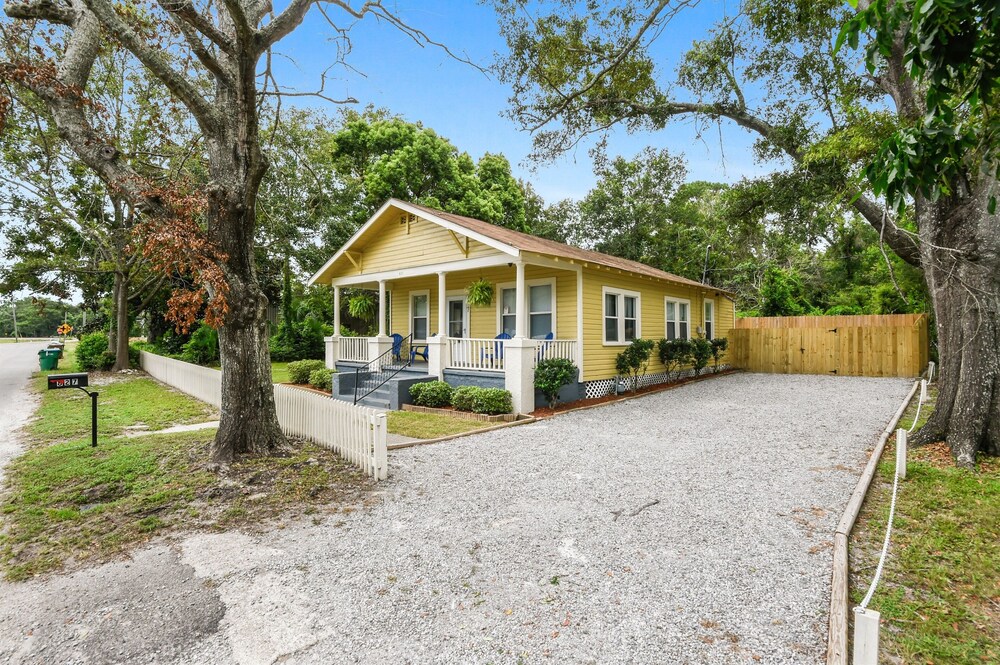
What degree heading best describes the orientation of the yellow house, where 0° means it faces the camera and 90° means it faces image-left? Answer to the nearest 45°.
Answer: approximately 45°

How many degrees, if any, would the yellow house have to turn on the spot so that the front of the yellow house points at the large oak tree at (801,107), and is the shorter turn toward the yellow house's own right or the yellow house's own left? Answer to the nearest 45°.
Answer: approximately 90° to the yellow house's own left

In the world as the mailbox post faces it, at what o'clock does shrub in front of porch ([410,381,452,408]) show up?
The shrub in front of porch is roughly at 6 o'clock from the mailbox post.

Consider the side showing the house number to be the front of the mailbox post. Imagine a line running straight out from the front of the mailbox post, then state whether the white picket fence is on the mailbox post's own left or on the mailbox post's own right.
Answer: on the mailbox post's own left

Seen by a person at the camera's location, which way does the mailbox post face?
facing to the left of the viewer

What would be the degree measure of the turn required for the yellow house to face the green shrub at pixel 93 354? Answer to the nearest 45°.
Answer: approximately 45° to its right

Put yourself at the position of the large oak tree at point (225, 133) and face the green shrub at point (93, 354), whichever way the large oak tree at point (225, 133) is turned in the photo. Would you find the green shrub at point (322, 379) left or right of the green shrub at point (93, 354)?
right

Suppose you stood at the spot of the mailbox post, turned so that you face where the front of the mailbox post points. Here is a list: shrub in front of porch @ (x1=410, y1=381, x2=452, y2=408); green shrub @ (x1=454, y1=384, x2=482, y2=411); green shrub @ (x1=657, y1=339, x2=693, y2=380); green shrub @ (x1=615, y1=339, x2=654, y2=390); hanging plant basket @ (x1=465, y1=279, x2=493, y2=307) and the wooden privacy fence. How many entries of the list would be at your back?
6

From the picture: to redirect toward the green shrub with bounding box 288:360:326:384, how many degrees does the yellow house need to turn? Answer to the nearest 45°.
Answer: approximately 45° to its right

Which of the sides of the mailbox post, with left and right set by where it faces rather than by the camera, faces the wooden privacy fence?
back

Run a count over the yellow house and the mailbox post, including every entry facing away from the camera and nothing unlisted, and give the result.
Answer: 0

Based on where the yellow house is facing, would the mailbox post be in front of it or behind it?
in front

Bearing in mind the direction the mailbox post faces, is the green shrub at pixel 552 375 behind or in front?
behind

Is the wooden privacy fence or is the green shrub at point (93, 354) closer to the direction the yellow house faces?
the green shrub

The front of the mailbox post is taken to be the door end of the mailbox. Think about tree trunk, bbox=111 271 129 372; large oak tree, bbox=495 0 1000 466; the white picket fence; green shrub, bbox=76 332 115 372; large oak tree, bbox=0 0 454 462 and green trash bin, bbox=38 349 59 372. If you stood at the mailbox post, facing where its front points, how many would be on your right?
3
